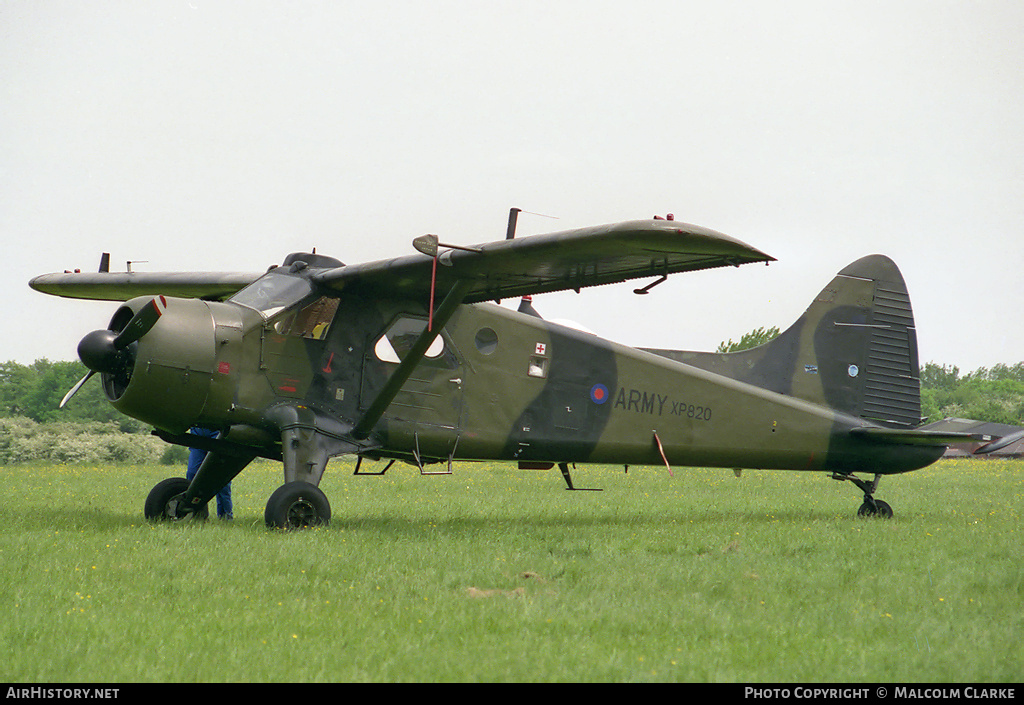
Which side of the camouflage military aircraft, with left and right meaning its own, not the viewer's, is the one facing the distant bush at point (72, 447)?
right
